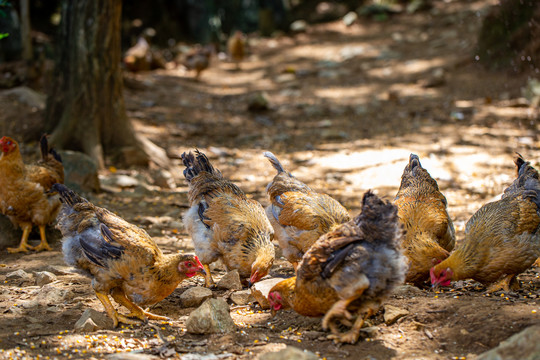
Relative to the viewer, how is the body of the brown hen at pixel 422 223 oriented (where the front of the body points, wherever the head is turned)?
toward the camera

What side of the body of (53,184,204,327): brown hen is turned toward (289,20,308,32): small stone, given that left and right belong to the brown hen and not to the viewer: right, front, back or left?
left

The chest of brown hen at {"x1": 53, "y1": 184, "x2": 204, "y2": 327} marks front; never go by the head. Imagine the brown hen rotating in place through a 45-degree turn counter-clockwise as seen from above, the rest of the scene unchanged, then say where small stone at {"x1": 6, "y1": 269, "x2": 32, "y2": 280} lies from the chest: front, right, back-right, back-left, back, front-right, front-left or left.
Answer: left

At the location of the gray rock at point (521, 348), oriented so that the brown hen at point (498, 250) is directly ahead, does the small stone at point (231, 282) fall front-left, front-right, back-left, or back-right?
front-left

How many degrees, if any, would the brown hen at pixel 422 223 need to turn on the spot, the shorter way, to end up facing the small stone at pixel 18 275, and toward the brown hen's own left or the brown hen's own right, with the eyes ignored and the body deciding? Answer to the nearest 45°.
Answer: approximately 90° to the brown hen's own right

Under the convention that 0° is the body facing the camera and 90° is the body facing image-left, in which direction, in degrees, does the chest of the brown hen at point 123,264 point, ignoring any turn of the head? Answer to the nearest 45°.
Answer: approximately 270°

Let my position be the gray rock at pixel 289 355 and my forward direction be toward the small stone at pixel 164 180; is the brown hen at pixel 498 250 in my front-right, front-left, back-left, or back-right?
front-right

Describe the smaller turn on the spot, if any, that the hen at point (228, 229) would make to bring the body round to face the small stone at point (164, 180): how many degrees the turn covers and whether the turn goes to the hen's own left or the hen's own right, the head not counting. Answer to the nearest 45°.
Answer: approximately 135° to the hen's own left

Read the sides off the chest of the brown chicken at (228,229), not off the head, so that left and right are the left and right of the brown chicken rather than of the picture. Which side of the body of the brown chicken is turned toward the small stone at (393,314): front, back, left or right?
front

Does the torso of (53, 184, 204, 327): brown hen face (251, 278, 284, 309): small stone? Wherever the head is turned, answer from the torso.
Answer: yes

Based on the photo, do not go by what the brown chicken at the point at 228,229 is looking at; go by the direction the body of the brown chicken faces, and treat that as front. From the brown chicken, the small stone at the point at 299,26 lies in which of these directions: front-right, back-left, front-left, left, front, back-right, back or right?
back-left
